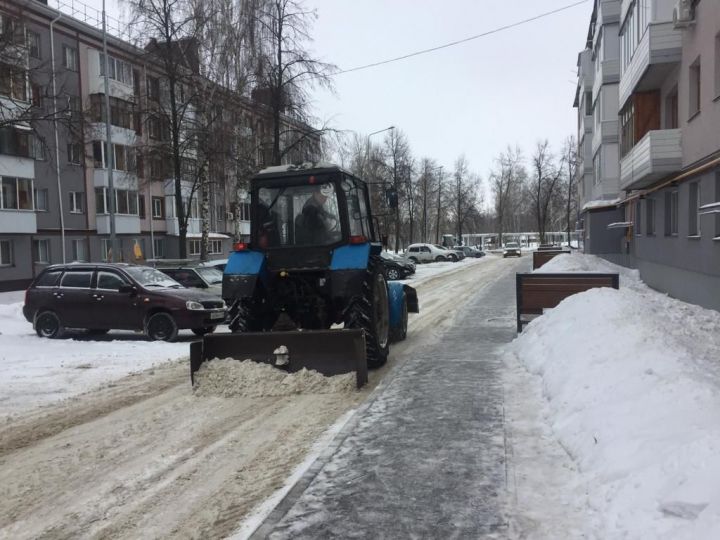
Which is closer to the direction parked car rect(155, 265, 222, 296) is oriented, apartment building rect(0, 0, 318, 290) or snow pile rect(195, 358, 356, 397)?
the snow pile

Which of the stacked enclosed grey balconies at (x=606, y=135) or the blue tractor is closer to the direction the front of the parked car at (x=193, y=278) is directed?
the blue tractor

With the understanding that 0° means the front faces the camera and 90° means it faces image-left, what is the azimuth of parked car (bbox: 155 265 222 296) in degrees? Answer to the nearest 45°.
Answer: approximately 315°

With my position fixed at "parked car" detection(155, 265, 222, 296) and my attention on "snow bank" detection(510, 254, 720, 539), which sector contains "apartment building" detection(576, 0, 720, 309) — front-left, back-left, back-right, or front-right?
front-left

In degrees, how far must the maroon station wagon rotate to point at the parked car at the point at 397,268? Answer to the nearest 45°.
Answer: approximately 90° to its left

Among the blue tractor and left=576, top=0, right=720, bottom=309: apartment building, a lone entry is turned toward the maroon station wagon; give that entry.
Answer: the apartment building

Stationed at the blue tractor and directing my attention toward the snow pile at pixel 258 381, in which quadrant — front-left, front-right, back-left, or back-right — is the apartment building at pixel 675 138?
back-left

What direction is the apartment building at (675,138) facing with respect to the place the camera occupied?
facing the viewer and to the left of the viewer

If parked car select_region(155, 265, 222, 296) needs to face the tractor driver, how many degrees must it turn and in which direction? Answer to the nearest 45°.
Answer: approximately 45° to its right

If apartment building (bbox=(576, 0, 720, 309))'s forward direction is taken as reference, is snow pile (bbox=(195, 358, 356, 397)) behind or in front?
in front
